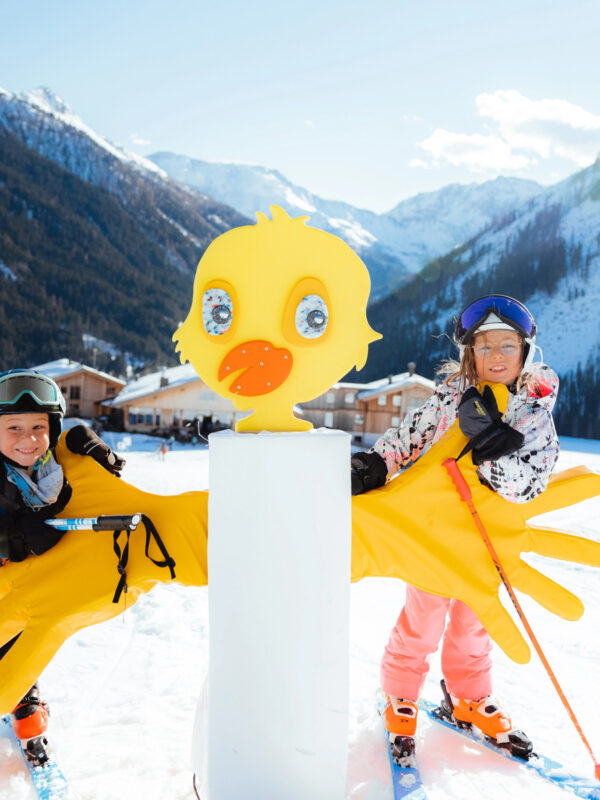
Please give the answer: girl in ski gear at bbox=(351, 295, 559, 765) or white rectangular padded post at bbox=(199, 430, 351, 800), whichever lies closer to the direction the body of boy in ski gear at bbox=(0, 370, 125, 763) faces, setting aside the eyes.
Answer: the white rectangular padded post

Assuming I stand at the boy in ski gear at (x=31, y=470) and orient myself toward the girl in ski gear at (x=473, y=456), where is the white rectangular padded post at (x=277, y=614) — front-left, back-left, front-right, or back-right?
front-right

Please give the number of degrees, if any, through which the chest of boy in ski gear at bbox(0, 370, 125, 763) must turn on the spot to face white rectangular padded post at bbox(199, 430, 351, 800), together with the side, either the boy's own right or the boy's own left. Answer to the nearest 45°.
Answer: approximately 45° to the boy's own left

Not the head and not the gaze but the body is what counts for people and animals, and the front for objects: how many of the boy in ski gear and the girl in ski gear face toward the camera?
2

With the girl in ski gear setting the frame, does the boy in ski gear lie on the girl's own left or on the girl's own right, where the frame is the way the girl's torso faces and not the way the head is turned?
on the girl's own right

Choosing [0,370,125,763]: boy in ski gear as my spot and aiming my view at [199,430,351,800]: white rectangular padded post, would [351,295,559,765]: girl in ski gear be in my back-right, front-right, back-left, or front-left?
front-left

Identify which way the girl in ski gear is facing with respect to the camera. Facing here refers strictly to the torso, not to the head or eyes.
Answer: toward the camera

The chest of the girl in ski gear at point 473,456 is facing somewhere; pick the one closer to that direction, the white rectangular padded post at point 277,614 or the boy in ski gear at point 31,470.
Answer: the white rectangular padded post

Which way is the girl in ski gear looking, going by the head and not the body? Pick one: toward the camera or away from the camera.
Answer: toward the camera

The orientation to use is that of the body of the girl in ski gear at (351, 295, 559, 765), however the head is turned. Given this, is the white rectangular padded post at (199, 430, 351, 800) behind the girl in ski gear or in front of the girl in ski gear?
in front

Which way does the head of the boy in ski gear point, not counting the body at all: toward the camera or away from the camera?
toward the camera

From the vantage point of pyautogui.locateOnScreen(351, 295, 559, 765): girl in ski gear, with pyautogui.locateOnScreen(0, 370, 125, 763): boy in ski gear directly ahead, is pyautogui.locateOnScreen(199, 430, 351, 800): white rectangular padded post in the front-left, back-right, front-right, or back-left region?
front-left

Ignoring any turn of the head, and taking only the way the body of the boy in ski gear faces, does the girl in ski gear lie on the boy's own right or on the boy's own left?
on the boy's own left
